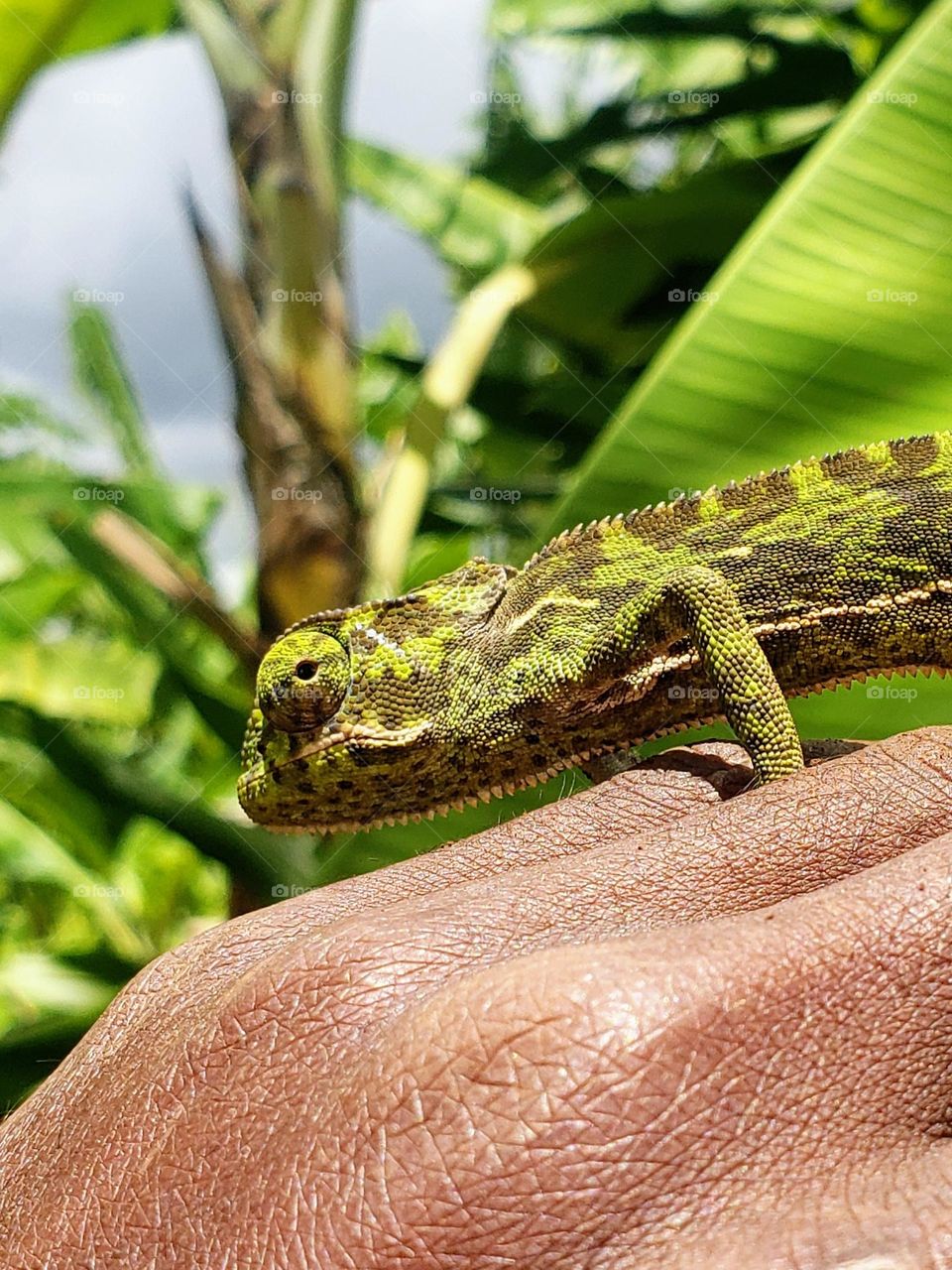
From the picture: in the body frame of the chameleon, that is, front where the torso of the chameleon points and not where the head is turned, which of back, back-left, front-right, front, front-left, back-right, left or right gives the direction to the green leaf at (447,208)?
right

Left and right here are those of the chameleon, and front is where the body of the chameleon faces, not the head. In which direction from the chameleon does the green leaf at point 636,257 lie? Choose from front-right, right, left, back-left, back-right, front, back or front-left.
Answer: right

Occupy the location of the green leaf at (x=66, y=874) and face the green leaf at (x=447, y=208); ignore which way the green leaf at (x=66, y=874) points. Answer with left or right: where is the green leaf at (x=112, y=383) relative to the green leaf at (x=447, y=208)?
left

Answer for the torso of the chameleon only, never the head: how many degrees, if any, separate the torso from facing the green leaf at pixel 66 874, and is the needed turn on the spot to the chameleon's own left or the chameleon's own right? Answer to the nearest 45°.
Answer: approximately 45° to the chameleon's own right

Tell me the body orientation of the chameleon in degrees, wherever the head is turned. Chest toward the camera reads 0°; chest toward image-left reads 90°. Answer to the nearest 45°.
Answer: approximately 90°
